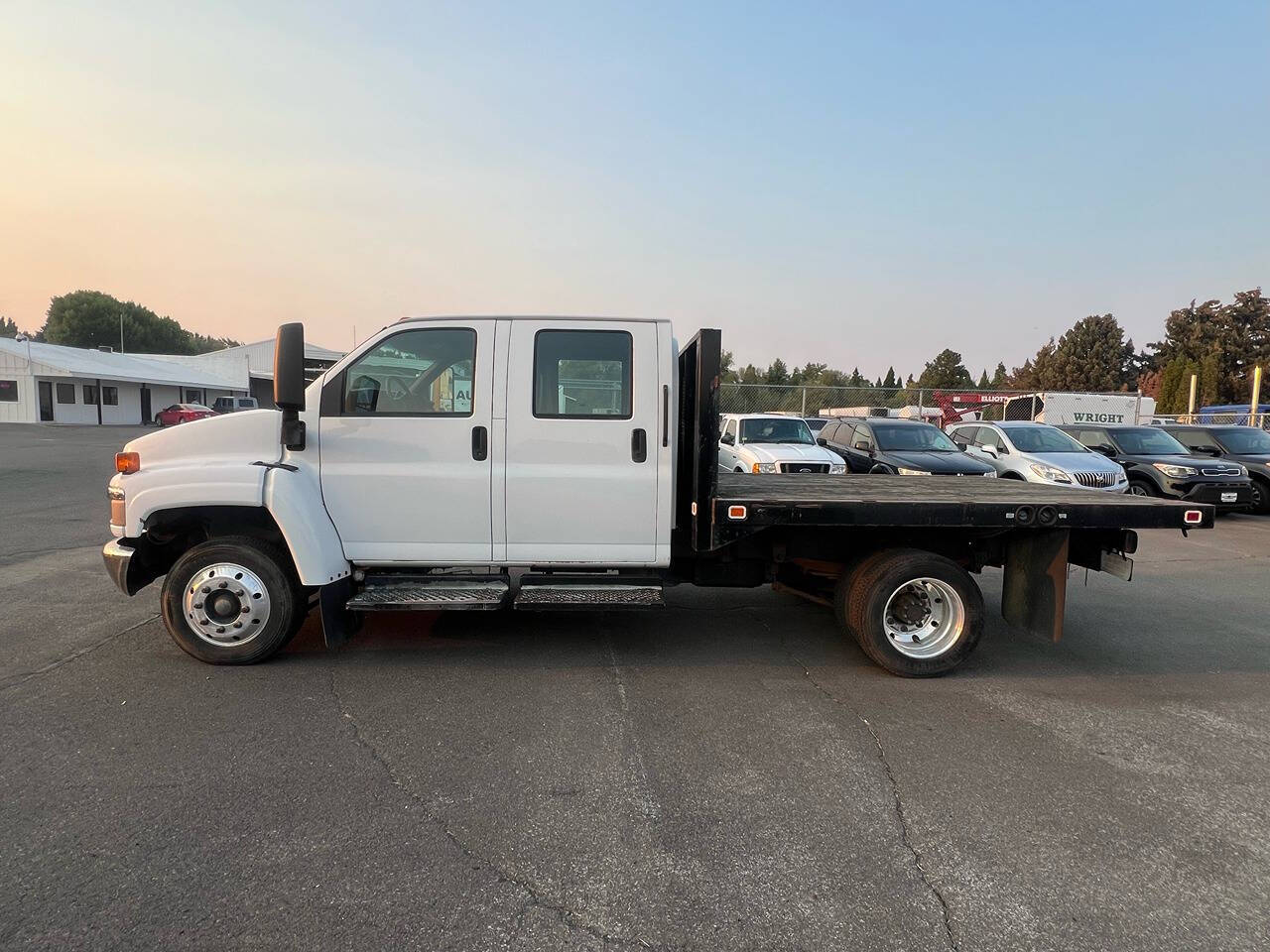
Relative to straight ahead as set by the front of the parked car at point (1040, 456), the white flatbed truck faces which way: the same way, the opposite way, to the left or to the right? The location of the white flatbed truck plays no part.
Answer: to the right

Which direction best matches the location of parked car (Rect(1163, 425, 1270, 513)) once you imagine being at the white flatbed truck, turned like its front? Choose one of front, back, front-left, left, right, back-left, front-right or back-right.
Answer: back-right

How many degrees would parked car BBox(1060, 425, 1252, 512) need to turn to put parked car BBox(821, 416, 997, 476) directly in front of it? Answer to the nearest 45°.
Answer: approximately 90° to its right

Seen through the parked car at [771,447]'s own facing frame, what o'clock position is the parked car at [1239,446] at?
the parked car at [1239,446] is roughly at 10 o'clock from the parked car at [771,447].

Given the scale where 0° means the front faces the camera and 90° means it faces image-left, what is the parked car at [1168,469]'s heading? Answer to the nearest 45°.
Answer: approximately 315°

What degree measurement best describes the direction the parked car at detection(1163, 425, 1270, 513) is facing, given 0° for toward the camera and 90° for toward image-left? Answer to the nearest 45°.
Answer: approximately 315°

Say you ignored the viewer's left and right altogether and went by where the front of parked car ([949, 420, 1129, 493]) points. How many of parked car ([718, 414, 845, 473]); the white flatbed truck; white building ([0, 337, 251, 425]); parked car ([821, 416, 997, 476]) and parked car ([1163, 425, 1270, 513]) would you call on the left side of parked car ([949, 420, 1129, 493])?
1

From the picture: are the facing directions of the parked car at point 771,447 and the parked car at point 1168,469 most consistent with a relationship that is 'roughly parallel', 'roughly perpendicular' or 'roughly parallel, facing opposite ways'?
roughly parallel

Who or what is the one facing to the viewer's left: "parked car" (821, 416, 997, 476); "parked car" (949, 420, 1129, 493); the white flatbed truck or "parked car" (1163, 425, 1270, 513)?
the white flatbed truck

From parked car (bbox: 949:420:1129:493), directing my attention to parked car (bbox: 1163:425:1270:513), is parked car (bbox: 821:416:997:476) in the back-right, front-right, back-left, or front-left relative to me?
back-left

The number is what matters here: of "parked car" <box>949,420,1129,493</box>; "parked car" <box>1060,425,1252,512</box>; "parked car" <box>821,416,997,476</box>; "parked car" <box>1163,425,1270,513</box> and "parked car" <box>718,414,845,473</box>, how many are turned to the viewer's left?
0

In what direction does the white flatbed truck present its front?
to the viewer's left

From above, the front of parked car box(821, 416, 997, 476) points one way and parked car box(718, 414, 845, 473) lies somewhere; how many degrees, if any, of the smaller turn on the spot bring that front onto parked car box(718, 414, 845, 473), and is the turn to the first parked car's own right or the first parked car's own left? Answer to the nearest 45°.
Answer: approximately 135° to the first parked car's own right
